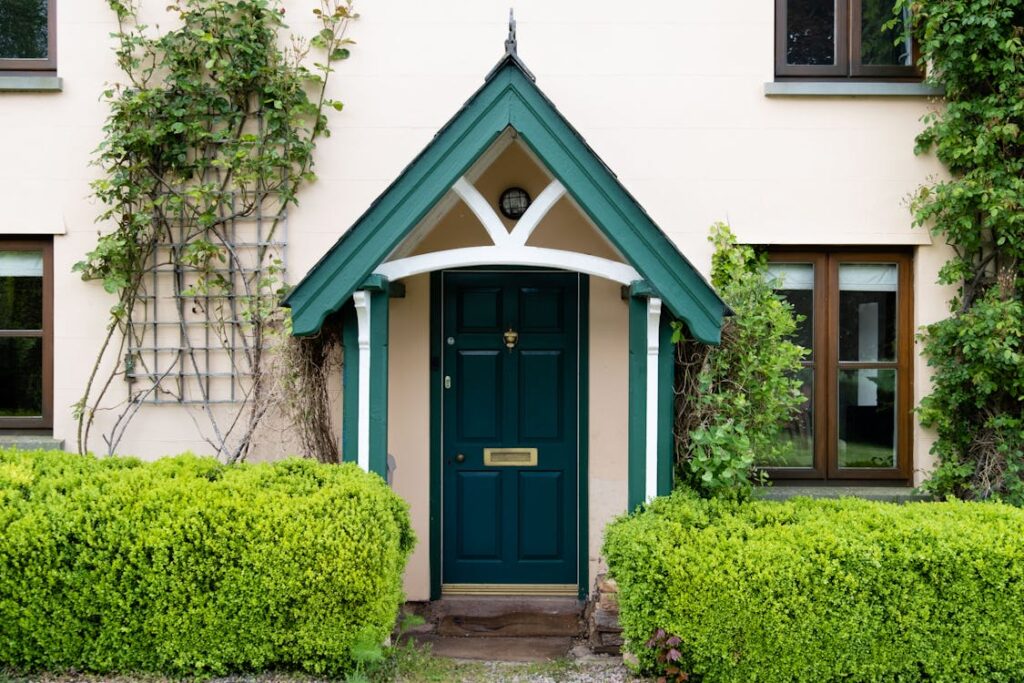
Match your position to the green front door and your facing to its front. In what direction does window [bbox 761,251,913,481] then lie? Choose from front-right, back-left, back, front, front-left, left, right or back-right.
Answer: left

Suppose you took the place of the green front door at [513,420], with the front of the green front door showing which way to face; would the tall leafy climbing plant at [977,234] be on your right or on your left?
on your left

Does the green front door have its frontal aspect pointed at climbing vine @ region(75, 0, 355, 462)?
no

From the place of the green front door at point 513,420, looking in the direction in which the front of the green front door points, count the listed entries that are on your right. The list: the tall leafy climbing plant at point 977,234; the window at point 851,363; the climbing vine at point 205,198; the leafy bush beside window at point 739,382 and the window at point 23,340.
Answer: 2

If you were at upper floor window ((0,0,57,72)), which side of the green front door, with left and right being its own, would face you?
right

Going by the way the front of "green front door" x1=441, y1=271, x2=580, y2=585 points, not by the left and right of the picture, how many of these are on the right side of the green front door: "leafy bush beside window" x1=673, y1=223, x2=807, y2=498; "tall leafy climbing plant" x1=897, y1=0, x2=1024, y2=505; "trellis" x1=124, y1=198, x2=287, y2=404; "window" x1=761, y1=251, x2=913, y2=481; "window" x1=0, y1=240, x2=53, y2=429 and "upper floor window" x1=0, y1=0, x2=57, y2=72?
3

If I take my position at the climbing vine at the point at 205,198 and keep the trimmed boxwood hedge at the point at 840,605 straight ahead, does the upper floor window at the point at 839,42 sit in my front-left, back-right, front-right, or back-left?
front-left

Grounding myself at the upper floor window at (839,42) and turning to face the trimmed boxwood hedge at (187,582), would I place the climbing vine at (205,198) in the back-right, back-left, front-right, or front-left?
front-right

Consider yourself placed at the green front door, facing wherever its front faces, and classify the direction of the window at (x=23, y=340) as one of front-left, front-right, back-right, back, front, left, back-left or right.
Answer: right

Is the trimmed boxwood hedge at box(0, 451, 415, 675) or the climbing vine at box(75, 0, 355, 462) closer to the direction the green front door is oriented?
the trimmed boxwood hedge

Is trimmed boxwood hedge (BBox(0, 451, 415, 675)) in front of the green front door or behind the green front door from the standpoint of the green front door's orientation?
in front

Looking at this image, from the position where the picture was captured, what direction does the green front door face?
facing the viewer

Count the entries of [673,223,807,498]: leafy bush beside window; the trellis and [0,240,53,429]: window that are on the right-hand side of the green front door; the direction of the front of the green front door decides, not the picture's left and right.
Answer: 2
